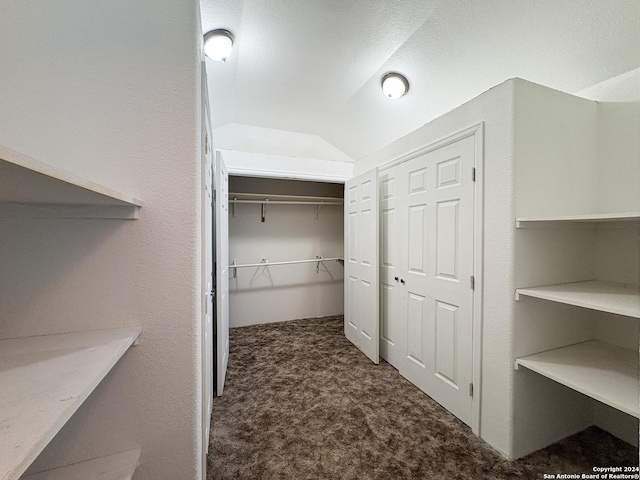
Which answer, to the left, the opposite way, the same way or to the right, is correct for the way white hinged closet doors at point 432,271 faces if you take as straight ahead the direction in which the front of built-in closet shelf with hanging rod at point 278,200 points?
to the right

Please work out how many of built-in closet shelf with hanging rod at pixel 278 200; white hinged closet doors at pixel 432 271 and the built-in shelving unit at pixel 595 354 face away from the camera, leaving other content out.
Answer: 0

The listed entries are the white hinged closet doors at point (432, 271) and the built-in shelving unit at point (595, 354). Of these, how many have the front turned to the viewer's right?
0

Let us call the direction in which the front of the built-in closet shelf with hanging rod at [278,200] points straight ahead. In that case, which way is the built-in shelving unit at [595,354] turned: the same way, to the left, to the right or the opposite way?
to the right

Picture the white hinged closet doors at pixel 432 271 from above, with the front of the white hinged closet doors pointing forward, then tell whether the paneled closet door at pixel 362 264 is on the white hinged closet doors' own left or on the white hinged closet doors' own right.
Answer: on the white hinged closet doors' own right

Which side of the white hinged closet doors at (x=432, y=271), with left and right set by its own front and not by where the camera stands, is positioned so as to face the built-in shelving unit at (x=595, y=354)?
left

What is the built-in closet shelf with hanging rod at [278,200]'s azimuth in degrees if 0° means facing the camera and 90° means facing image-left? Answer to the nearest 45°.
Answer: approximately 0°

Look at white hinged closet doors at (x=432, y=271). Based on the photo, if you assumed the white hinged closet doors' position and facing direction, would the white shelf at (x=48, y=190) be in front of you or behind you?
in front

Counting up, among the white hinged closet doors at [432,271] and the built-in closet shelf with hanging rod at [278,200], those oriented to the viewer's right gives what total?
0

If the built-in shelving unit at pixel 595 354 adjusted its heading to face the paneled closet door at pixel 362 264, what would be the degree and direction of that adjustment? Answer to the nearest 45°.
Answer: approximately 45° to its right

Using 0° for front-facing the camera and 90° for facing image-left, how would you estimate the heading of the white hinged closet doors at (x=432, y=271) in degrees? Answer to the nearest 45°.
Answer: approximately 45°

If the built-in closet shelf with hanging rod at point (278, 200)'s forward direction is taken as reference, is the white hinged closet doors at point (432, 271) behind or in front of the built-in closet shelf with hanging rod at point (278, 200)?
in front

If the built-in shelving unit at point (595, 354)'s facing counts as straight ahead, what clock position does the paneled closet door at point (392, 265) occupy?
The paneled closet door is roughly at 2 o'clock from the built-in shelving unit.

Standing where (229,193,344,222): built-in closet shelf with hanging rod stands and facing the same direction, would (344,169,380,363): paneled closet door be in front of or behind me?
in front
